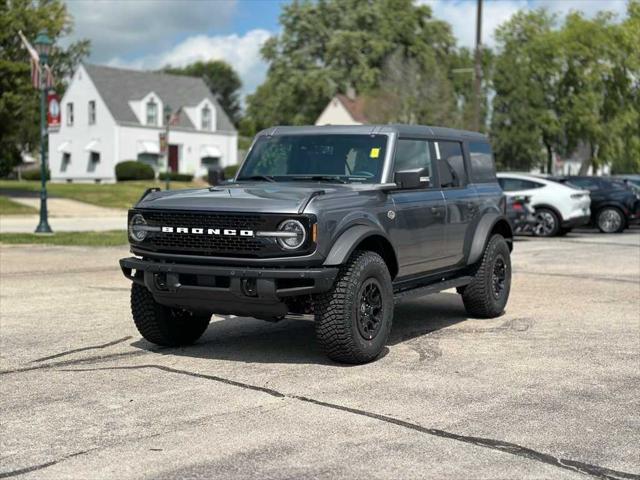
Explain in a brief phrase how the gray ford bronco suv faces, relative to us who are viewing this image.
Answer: facing the viewer and to the left of the viewer

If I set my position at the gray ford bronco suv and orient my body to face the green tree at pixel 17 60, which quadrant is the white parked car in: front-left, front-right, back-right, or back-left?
front-right

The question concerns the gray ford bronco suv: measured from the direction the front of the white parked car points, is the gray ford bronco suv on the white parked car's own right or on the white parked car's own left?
on the white parked car's own left

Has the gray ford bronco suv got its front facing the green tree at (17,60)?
no

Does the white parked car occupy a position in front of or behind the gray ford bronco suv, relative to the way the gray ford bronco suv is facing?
behind

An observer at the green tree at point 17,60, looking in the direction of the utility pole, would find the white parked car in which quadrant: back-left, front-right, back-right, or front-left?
front-right

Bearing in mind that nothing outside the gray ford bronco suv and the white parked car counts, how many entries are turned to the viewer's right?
0

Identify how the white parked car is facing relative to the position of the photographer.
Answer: facing away from the viewer and to the left of the viewer

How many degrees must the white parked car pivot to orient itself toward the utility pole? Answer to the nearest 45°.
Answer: approximately 45° to its right
